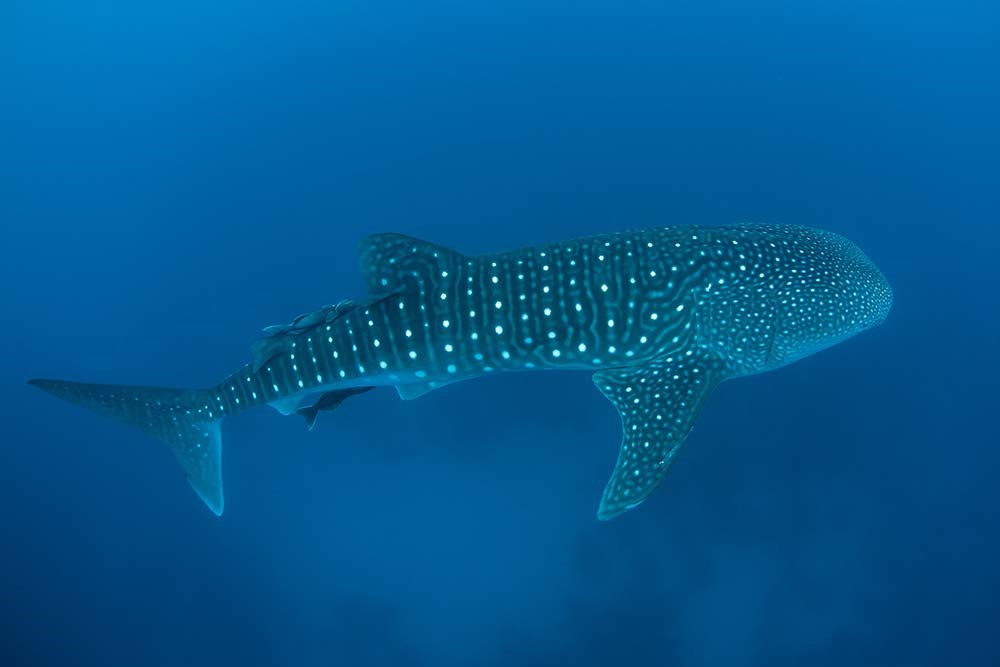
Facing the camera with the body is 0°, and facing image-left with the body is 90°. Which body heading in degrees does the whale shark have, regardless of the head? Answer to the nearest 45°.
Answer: approximately 270°
